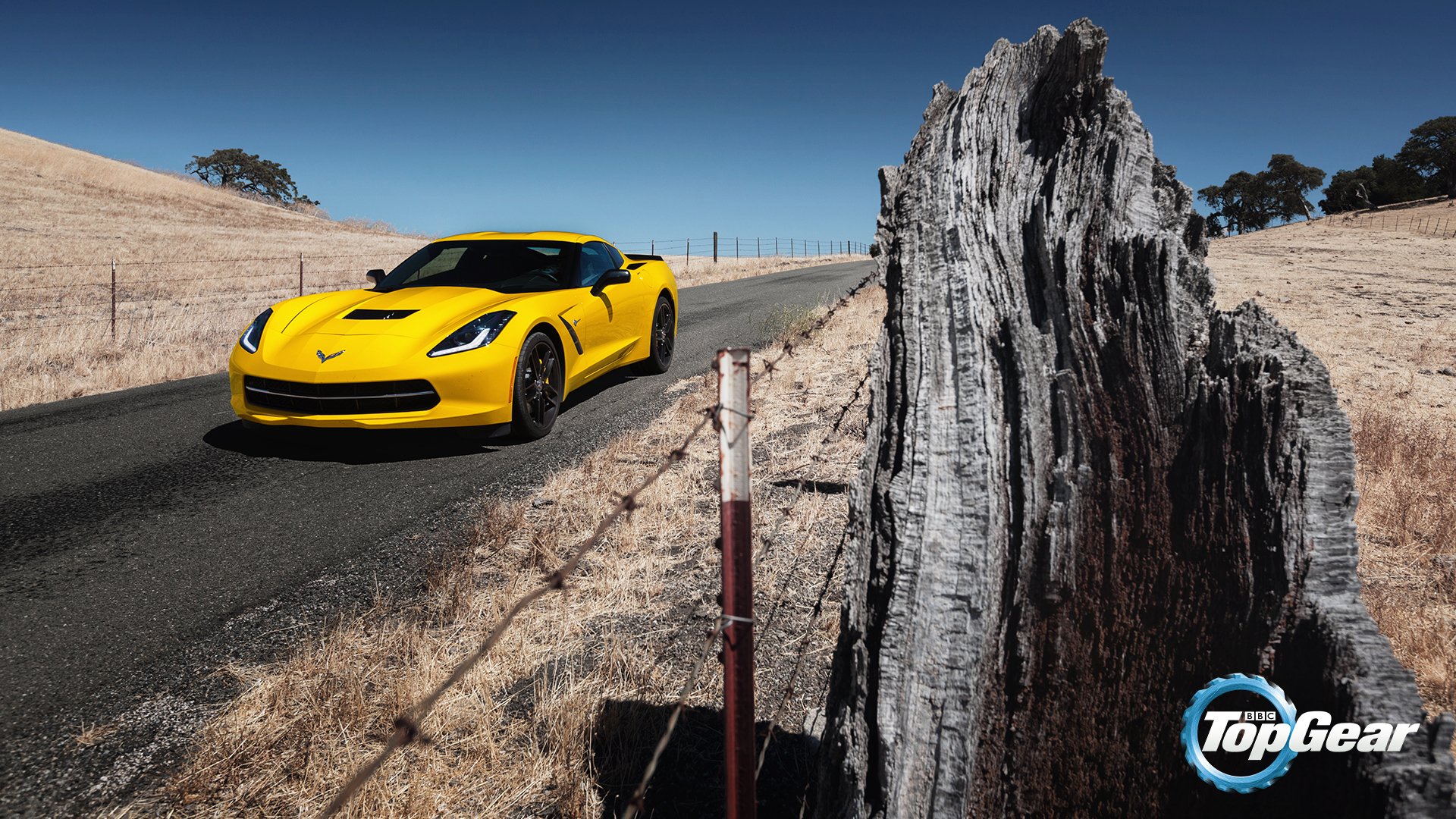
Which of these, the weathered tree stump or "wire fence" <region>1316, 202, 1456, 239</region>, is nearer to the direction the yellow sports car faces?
the weathered tree stump

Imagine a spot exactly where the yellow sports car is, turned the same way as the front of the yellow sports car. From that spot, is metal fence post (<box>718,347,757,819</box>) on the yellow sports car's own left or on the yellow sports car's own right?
on the yellow sports car's own left

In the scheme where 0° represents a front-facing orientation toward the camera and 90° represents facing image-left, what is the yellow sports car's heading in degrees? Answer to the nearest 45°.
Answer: approximately 45°

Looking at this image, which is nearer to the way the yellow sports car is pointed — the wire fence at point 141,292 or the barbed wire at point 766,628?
the barbed wire

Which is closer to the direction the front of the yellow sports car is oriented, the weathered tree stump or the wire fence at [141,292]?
the weathered tree stump

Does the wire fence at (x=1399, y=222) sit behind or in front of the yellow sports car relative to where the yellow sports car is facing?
behind

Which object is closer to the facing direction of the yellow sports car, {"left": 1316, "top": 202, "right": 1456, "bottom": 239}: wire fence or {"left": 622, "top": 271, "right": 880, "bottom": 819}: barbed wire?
the barbed wire

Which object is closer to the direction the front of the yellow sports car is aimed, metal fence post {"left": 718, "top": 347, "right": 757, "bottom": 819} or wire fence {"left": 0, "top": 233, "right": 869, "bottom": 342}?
the metal fence post

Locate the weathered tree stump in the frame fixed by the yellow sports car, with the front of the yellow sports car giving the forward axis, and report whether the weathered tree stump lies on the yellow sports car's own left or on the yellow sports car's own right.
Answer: on the yellow sports car's own left
